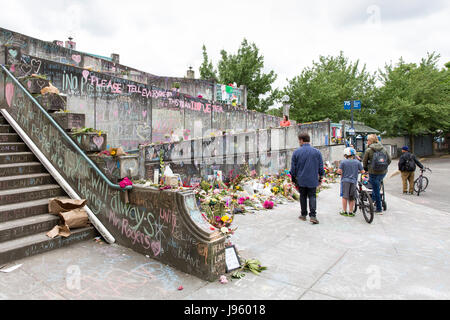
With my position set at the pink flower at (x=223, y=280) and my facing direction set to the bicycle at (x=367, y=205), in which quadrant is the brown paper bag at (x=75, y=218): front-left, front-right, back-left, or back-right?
back-left

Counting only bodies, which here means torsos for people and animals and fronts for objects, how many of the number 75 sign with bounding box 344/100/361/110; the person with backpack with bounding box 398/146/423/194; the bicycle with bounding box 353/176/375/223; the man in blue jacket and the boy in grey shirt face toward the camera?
1

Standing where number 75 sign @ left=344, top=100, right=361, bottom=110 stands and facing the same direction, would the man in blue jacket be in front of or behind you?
in front

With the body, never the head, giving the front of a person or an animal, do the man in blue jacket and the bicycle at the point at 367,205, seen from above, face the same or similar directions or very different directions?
same or similar directions

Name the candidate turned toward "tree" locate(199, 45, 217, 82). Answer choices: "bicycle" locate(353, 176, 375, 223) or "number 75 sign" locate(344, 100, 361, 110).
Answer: the bicycle

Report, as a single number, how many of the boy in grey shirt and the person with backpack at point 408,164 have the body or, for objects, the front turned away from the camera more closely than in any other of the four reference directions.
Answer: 2

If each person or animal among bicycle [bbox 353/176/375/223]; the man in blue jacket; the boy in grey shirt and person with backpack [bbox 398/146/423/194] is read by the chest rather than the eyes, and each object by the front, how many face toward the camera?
0

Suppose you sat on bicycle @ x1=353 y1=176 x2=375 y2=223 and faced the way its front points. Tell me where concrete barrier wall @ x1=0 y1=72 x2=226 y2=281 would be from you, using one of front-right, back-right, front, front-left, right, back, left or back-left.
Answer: left

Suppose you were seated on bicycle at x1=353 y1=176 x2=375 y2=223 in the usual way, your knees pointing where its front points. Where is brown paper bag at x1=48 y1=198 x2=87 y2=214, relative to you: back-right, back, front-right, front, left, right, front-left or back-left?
left

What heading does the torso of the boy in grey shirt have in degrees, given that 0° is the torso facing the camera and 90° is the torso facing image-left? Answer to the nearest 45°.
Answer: approximately 180°

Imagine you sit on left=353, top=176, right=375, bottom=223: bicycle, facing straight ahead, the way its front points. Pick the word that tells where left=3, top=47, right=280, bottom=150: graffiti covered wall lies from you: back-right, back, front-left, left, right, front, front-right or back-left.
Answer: front-left

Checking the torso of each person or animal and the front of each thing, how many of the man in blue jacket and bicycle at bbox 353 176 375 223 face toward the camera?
0

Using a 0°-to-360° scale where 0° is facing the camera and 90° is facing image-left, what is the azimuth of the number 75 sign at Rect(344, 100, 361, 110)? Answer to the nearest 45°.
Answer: approximately 0°

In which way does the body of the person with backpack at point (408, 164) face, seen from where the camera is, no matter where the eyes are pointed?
away from the camera

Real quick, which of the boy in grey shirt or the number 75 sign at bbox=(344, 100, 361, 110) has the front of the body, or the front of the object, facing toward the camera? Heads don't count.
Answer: the number 75 sign

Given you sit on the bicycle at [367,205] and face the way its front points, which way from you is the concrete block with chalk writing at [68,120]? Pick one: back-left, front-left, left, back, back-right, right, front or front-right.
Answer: left

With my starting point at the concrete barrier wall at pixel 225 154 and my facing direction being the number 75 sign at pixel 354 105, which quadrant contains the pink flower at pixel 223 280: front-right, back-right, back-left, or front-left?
back-right

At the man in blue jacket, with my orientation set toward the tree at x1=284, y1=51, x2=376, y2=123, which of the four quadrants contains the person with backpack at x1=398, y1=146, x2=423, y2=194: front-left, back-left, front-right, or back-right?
front-right
